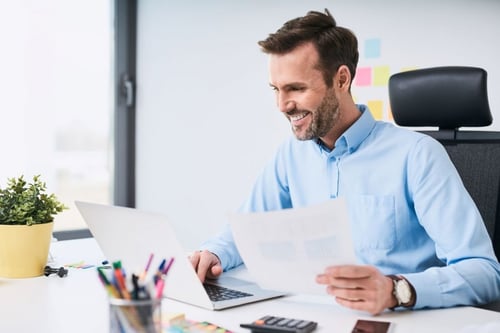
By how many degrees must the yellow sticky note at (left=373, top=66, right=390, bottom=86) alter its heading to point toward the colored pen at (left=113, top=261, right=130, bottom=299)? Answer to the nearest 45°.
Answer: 0° — it already faces it

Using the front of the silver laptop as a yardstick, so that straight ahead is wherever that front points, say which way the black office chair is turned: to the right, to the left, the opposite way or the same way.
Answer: the opposite way

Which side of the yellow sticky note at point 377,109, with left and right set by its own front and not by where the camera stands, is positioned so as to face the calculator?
front

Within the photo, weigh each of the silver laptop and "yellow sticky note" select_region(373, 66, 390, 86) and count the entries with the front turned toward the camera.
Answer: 1

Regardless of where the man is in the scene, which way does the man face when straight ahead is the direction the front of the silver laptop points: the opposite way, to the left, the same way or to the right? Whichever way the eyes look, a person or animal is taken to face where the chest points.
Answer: the opposite way

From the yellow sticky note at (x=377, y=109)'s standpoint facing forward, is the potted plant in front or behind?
in front

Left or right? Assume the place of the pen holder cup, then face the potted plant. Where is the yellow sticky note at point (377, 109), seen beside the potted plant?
right

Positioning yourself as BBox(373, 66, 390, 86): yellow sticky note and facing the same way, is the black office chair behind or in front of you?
in front

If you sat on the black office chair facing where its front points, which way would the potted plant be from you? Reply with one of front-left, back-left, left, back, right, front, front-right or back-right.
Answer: front

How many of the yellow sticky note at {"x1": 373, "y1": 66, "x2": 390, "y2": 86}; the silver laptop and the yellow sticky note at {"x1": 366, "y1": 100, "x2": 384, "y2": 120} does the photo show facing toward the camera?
2

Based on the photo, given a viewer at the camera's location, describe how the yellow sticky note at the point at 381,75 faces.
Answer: facing the viewer

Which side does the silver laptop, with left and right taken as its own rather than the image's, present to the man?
front

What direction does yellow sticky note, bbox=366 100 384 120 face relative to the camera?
toward the camera

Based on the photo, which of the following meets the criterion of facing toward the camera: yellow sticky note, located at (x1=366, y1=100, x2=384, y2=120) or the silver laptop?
the yellow sticky note

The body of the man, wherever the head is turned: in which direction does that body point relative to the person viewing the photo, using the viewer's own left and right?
facing the viewer and to the left of the viewer

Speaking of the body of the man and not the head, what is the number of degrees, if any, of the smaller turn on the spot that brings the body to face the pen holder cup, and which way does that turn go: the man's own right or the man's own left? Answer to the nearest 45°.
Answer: approximately 45° to the man's own left
